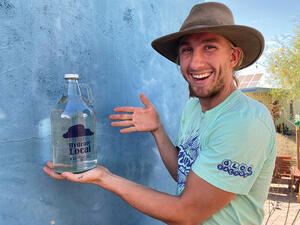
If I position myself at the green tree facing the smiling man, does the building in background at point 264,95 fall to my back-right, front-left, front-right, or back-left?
back-right

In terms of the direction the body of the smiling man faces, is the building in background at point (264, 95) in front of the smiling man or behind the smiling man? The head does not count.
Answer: behind

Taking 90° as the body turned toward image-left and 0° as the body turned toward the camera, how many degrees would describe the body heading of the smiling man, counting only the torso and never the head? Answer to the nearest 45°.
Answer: approximately 45°

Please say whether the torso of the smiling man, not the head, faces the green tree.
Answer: no
